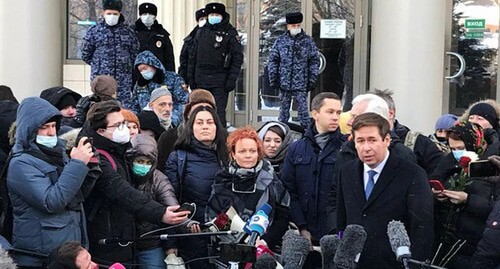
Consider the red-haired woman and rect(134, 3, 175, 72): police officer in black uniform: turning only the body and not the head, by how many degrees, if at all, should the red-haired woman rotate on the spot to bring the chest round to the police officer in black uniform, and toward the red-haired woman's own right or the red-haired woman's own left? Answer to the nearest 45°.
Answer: approximately 180°

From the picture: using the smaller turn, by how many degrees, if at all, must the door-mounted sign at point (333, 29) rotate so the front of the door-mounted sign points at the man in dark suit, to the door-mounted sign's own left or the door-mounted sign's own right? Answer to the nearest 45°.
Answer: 0° — it already faces them

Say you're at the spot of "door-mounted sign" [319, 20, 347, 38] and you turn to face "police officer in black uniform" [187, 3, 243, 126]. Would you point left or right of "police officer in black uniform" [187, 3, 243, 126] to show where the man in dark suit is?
left

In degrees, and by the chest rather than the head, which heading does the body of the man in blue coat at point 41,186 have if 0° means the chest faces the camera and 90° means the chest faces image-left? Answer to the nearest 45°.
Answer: approximately 315°

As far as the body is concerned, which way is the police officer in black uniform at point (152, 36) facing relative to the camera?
toward the camera

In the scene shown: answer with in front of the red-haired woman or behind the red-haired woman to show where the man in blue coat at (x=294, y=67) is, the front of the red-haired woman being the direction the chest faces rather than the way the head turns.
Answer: behind

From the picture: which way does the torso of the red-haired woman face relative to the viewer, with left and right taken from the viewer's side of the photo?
facing the viewer

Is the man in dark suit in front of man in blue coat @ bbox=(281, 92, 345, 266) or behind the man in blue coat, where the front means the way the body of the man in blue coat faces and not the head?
in front

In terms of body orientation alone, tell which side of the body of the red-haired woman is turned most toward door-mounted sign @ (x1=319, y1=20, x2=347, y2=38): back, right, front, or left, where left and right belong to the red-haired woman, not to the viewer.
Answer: back

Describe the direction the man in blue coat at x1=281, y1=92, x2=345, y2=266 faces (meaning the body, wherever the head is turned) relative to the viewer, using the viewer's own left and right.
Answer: facing the viewer and to the right of the viewer

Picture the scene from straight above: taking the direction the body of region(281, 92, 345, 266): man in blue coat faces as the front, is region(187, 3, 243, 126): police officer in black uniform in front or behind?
behind

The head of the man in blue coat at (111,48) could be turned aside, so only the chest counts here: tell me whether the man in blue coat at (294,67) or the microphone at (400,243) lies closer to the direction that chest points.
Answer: the microphone

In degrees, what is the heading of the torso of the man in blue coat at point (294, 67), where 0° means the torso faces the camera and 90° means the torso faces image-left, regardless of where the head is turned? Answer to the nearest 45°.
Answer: approximately 0°
